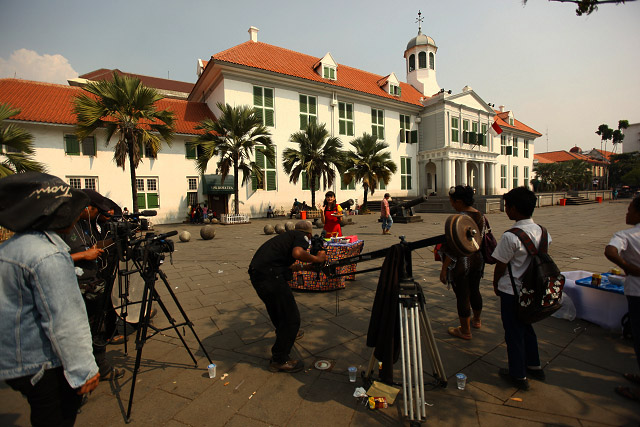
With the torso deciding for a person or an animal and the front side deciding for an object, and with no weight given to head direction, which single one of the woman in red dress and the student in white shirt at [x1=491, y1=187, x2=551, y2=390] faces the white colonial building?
the student in white shirt

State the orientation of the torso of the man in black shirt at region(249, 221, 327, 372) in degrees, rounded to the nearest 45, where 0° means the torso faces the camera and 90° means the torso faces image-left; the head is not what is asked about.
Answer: approximately 270°

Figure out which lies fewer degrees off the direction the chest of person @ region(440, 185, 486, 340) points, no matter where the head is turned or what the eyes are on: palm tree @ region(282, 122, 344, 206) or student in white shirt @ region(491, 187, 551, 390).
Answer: the palm tree

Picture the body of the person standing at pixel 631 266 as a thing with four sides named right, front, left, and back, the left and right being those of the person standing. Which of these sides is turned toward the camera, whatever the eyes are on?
left

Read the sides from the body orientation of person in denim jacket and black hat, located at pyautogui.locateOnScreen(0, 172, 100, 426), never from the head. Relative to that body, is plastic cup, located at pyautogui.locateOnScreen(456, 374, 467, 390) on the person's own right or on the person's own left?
on the person's own right

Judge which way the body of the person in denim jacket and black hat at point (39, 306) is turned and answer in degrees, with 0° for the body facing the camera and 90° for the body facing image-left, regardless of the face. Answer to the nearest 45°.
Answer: approximately 225°

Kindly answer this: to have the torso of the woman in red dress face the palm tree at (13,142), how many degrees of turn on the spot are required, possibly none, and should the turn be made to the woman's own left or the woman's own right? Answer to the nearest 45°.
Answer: approximately 90° to the woman's own right

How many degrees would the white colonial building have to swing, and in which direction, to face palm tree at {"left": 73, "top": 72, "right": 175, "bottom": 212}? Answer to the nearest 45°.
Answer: approximately 90° to its right

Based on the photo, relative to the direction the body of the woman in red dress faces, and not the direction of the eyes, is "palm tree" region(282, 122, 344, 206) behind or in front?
behind

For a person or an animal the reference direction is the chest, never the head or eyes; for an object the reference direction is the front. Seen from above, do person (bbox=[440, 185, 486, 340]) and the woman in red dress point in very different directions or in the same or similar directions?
very different directions
